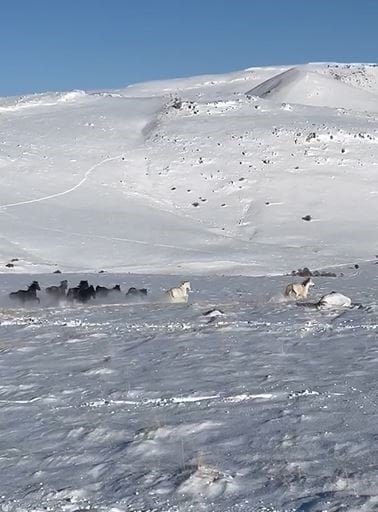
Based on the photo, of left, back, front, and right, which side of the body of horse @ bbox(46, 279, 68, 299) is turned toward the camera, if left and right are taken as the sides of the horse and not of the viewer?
right

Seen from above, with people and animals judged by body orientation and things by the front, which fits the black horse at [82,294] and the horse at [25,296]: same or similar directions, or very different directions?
same or similar directions

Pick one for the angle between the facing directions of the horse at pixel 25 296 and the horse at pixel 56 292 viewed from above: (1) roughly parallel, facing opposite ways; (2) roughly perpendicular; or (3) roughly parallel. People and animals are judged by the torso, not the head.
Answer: roughly parallel

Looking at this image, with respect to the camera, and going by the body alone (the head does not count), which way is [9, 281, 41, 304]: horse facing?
to the viewer's right

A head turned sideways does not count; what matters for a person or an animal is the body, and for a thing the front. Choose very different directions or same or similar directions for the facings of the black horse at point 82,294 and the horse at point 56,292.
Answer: same or similar directions

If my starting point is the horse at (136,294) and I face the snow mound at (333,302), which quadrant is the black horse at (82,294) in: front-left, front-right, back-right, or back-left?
back-right

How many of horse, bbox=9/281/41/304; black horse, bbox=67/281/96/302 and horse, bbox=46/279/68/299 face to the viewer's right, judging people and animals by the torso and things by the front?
3

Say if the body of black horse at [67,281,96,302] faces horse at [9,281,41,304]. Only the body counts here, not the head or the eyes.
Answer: no
